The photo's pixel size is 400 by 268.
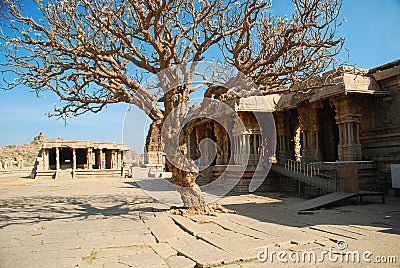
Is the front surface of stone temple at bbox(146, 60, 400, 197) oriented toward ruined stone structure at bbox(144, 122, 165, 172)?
no

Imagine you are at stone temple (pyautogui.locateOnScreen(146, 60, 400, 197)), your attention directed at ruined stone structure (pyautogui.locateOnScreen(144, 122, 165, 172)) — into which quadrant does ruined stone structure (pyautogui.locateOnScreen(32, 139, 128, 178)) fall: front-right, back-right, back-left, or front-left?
front-left

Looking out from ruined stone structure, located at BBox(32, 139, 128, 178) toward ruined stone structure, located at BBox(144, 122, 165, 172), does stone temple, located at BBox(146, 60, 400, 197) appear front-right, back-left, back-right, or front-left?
front-right

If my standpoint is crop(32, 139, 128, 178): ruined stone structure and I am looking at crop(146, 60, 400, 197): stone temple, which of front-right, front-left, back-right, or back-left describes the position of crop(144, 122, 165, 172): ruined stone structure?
front-left

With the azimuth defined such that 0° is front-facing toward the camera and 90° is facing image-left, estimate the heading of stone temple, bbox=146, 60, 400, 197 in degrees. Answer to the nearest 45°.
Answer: approximately 45°

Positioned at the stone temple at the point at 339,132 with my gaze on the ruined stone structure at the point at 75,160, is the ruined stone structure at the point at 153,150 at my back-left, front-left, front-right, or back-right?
front-right

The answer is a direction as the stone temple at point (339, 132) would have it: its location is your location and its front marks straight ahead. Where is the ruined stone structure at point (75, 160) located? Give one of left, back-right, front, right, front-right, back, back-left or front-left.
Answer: right
